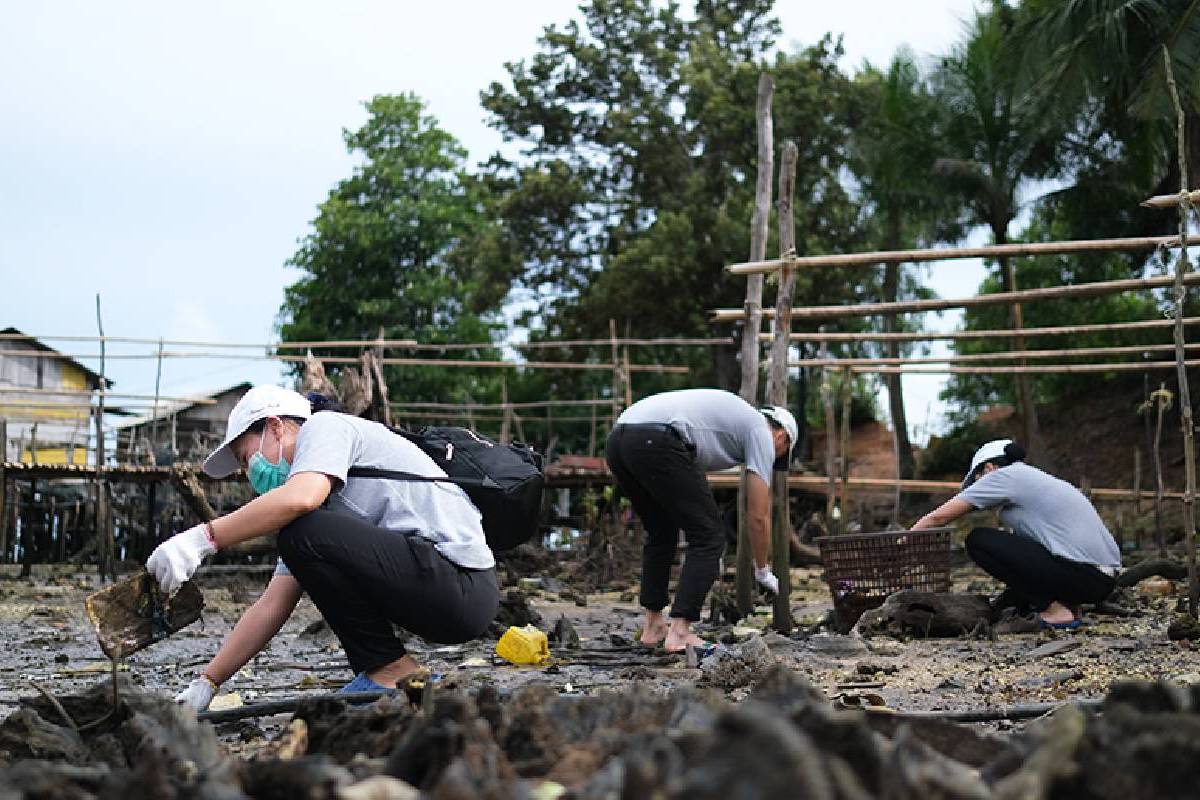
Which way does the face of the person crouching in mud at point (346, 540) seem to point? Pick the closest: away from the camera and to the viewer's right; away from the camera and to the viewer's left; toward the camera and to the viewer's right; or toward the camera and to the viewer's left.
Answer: toward the camera and to the viewer's left

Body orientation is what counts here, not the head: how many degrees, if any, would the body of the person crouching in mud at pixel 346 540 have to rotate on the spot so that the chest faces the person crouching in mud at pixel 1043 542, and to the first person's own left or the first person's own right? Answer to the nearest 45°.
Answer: approximately 135° to the first person's own right

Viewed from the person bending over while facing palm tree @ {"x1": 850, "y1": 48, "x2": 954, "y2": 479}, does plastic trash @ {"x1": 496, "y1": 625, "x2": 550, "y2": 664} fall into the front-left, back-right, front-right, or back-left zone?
back-left

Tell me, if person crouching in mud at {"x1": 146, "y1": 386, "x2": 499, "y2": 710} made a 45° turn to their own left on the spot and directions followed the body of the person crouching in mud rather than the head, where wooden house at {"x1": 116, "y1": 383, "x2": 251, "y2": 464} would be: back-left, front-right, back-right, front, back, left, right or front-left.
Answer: back-right

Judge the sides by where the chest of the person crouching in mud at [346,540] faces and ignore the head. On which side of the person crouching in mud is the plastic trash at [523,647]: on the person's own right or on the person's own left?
on the person's own right

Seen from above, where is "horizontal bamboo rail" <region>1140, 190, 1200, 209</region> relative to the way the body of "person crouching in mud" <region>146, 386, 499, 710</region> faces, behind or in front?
behind

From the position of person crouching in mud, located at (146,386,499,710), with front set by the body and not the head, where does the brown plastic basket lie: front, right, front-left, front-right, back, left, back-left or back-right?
back-right

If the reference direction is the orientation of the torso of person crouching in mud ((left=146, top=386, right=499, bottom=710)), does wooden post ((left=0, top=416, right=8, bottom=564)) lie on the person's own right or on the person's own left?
on the person's own right

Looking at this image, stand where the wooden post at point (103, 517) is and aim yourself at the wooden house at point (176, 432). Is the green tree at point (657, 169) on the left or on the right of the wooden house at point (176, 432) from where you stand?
right

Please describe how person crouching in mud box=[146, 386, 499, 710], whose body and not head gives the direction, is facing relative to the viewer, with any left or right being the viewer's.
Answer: facing to the left of the viewer

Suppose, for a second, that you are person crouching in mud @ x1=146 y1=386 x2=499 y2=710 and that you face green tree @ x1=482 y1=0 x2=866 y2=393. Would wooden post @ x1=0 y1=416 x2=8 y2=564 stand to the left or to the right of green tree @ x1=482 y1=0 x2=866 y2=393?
left

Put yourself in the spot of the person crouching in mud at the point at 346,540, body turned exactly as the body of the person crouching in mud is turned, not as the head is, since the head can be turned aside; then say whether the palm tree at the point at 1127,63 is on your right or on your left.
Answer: on your right

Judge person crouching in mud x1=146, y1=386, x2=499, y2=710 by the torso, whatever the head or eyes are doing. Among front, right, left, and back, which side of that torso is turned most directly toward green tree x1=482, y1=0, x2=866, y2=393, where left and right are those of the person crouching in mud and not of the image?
right

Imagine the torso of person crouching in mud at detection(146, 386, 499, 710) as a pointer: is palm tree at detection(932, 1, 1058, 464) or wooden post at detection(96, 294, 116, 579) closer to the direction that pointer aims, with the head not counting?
the wooden post

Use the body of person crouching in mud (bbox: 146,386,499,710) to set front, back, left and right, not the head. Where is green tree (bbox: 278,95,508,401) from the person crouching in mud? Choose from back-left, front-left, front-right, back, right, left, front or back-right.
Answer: right

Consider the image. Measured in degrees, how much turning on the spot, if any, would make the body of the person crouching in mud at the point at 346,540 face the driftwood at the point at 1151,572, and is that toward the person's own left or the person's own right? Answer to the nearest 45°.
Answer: approximately 135° to the person's own right
